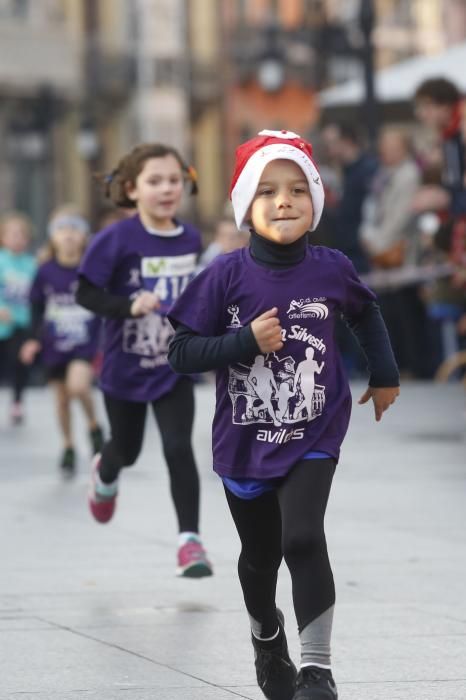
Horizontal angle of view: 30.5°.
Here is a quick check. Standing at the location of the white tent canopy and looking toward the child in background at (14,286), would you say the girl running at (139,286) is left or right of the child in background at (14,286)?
left

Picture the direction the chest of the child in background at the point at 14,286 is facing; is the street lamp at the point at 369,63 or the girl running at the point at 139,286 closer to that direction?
the girl running

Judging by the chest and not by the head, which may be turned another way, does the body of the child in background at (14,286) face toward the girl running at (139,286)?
yes

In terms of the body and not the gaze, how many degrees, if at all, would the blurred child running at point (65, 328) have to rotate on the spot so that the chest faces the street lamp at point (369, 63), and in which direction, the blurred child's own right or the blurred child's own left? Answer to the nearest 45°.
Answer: approximately 135° to the blurred child's own left

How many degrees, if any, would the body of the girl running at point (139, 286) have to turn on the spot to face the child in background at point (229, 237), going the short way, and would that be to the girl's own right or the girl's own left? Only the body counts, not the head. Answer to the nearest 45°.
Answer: approximately 135° to the girl's own left

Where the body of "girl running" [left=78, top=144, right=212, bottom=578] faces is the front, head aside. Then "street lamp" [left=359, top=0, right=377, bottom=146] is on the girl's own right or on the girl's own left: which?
on the girl's own left

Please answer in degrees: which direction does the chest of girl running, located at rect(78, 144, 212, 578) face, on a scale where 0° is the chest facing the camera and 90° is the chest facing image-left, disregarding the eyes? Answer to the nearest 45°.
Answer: approximately 315°

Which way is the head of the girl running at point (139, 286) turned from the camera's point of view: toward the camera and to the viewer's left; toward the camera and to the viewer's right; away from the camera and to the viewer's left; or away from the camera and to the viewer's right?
toward the camera and to the viewer's right
